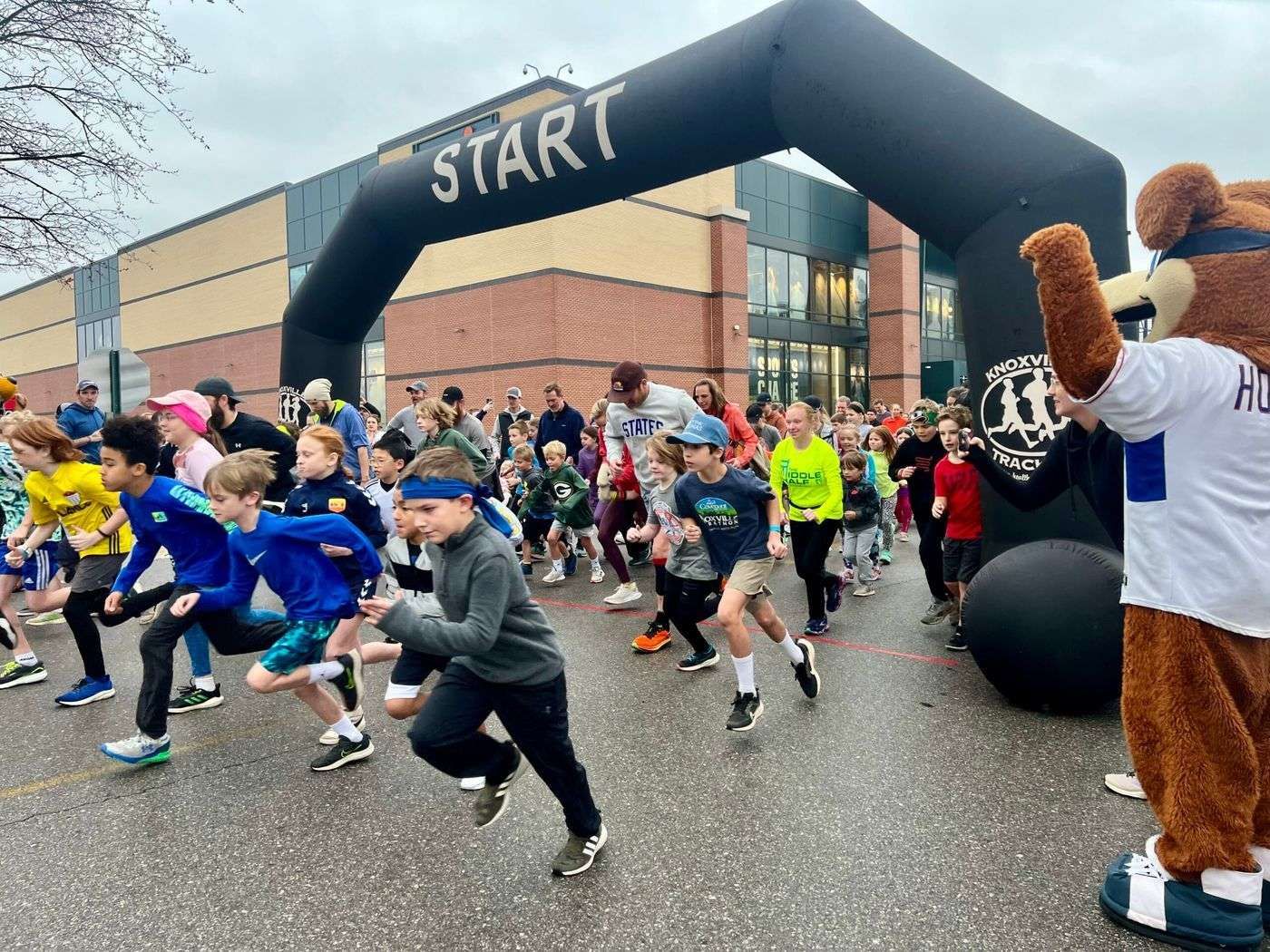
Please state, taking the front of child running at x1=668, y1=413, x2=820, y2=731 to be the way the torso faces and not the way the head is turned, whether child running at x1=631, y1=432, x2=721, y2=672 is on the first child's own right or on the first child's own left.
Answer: on the first child's own right

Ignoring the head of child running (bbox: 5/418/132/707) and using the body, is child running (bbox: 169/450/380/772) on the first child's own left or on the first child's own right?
on the first child's own left

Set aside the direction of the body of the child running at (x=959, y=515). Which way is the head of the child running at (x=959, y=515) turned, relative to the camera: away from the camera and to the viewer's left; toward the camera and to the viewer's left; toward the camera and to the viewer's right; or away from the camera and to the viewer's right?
toward the camera and to the viewer's left

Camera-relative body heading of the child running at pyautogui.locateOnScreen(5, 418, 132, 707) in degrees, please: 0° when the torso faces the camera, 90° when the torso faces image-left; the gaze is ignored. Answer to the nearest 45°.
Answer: approximately 45°

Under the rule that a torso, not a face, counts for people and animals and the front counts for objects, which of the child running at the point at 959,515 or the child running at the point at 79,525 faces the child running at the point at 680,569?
the child running at the point at 959,515

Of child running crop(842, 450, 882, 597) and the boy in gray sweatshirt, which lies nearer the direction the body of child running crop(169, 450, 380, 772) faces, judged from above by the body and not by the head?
the boy in gray sweatshirt

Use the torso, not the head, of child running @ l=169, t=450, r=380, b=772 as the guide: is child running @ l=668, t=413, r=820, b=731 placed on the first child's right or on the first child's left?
on the first child's left

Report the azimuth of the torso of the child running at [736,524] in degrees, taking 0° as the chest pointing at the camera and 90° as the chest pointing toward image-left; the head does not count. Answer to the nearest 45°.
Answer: approximately 45°

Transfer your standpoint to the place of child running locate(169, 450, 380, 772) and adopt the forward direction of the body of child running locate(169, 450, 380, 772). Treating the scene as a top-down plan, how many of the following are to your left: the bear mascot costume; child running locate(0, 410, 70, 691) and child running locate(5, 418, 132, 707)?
1

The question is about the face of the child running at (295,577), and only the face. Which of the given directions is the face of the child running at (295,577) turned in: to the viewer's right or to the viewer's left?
to the viewer's left
